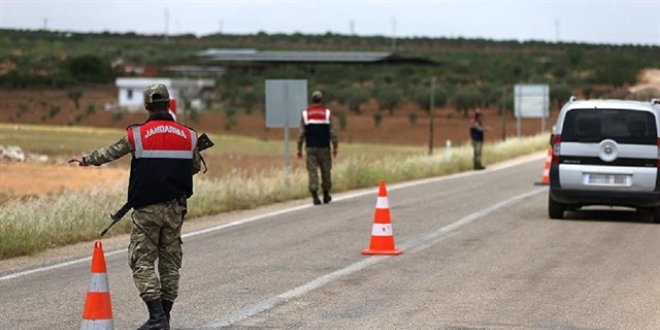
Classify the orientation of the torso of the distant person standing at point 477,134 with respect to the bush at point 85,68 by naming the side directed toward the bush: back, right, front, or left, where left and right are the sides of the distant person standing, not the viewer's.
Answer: back

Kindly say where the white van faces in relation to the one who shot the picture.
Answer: facing away from the viewer

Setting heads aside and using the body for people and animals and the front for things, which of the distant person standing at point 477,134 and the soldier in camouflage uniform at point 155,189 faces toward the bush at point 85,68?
the soldier in camouflage uniform

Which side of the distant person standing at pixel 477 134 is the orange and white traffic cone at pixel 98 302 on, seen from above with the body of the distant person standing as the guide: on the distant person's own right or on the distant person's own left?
on the distant person's own right

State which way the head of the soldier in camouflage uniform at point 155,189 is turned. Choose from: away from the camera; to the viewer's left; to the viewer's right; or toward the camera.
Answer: away from the camera

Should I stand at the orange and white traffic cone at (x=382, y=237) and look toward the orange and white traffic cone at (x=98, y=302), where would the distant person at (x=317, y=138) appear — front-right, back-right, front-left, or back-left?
back-right

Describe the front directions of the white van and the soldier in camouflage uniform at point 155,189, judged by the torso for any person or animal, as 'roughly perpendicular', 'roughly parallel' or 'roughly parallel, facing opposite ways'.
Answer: roughly parallel

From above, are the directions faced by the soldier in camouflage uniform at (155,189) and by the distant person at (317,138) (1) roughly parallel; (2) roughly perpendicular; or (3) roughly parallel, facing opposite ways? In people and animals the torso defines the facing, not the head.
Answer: roughly parallel

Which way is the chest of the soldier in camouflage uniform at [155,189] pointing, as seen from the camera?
away from the camera

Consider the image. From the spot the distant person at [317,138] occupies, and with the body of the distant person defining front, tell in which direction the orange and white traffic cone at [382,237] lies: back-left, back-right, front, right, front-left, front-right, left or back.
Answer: back

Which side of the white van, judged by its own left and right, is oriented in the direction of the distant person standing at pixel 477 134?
front

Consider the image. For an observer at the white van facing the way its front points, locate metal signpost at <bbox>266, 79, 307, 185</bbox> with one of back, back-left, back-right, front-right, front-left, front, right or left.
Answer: front-left

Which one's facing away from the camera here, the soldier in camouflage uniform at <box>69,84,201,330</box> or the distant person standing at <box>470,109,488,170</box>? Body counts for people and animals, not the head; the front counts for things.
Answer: the soldier in camouflage uniform

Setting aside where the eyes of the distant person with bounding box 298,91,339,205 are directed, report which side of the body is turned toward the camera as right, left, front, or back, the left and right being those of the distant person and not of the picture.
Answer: back
